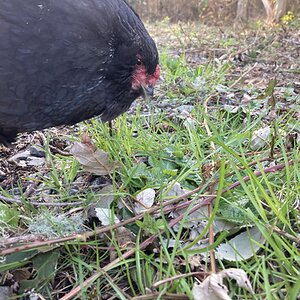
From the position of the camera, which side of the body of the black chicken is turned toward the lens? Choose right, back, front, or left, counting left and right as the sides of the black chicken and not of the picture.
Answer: right

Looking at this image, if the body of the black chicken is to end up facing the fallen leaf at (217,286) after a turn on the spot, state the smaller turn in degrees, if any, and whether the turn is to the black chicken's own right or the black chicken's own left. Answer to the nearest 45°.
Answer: approximately 90° to the black chicken's own right

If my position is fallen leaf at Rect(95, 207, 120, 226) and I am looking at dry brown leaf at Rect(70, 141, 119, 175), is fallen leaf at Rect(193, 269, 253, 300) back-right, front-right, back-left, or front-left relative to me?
back-right

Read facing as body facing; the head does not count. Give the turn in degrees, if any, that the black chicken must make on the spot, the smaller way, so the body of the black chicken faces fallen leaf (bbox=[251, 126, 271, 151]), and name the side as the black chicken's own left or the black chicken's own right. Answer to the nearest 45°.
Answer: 0° — it already faces it

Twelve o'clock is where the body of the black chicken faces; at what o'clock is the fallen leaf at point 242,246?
The fallen leaf is roughly at 2 o'clock from the black chicken.
